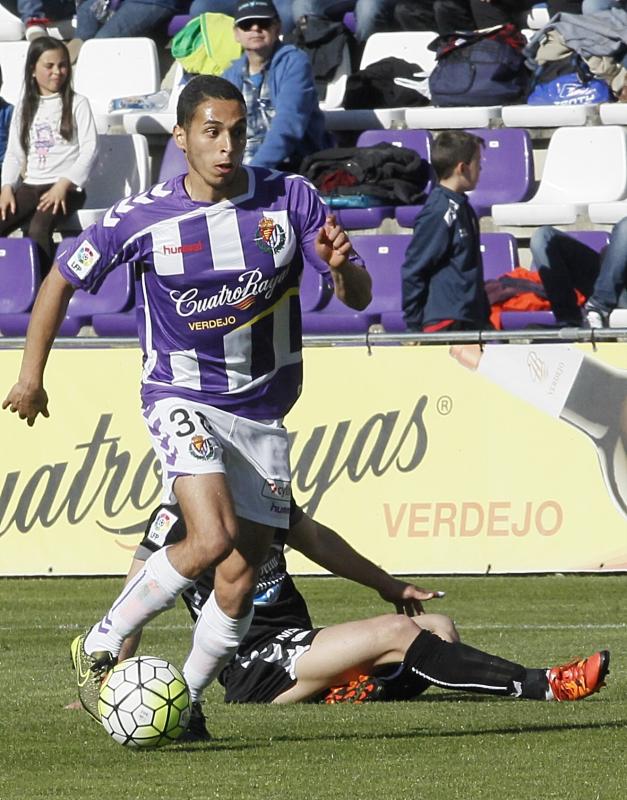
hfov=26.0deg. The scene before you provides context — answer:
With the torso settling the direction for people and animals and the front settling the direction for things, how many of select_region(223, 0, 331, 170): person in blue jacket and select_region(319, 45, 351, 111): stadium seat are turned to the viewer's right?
0

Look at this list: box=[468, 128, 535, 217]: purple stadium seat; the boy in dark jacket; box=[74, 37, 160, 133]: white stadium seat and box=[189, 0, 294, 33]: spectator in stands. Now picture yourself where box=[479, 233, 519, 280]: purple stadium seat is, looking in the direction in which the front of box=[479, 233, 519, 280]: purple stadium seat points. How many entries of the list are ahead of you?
1

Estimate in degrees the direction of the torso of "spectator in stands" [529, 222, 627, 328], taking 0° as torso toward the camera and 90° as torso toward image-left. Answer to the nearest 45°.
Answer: approximately 0°

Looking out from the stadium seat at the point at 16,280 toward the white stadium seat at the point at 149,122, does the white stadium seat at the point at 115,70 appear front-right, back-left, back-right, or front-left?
front-left

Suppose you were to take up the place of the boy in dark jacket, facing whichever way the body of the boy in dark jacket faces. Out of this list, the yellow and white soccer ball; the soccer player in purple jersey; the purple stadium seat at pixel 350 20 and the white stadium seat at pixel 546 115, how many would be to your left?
2

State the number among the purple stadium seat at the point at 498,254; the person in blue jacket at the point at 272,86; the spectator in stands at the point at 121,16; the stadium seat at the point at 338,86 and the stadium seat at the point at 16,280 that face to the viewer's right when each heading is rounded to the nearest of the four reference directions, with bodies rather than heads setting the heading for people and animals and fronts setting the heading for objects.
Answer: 0

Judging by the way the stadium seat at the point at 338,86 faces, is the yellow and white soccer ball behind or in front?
in front

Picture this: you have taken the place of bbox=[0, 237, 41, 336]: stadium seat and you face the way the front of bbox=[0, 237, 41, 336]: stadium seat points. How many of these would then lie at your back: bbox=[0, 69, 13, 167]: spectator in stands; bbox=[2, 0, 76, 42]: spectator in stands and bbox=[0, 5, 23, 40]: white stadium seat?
3
